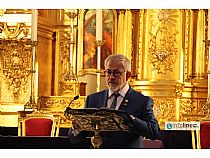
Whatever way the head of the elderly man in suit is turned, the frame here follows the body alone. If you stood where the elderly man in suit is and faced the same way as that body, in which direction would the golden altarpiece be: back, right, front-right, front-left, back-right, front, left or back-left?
back-right

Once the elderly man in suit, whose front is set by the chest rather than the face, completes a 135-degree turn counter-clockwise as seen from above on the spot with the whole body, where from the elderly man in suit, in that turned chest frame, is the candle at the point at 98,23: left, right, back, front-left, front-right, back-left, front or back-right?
left

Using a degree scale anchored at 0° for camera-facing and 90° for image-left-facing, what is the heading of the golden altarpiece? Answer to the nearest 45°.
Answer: approximately 0°

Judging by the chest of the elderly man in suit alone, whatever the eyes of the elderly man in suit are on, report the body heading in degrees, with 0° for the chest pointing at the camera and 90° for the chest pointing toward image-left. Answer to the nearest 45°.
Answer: approximately 45°

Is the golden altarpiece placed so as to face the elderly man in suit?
yes
